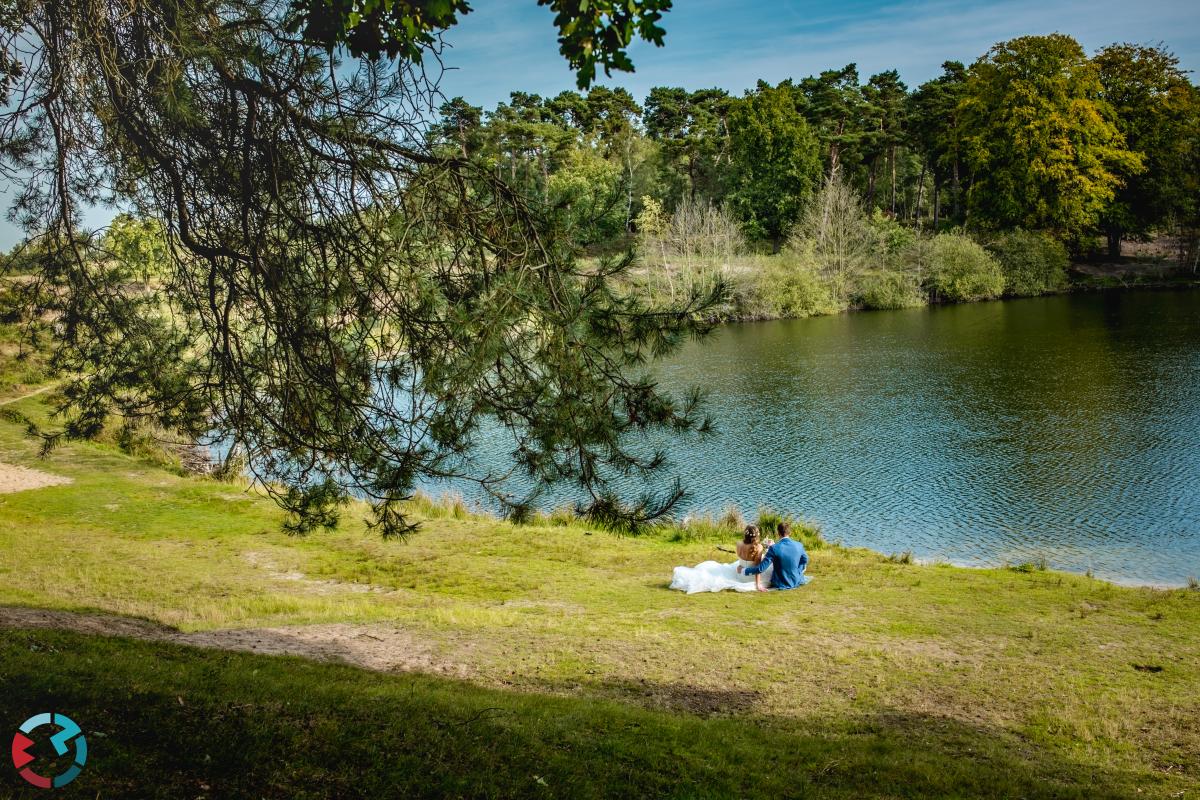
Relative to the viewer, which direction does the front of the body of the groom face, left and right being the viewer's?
facing away from the viewer

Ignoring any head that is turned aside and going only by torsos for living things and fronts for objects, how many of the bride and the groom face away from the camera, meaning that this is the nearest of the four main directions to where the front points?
2

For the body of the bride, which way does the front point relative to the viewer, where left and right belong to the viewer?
facing away from the viewer

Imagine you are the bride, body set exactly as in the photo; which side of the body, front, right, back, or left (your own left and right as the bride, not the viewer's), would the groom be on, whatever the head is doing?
right

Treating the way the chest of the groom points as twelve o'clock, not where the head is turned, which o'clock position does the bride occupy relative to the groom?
The bride is roughly at 9 o'clock from the groom.
